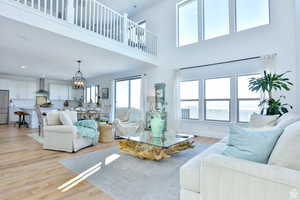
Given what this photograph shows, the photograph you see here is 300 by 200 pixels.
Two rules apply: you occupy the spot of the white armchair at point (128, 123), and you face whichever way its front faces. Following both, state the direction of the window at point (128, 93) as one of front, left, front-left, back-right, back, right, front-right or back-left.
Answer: back

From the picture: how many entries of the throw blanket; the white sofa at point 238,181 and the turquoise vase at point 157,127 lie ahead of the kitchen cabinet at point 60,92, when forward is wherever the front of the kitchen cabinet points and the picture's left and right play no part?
3

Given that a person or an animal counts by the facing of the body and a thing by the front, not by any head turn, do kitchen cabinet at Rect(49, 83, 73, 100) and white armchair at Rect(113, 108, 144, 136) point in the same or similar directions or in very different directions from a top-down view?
same or similar directions

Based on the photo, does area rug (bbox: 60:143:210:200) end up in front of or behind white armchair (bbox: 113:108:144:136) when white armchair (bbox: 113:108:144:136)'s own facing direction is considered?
in front

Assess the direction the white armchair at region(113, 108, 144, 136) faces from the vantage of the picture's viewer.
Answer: facing the viewer

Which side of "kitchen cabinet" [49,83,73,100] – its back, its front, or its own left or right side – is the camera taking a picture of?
front

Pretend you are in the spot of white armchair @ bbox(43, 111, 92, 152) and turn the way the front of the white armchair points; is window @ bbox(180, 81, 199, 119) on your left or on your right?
on your left

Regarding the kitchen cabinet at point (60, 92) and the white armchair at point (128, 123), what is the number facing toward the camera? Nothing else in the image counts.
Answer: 2

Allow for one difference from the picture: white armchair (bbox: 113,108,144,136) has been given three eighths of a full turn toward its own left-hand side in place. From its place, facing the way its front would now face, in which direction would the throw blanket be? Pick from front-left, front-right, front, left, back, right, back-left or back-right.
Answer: back

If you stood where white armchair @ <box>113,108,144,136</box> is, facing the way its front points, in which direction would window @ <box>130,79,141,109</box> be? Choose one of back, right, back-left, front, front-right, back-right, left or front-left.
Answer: back

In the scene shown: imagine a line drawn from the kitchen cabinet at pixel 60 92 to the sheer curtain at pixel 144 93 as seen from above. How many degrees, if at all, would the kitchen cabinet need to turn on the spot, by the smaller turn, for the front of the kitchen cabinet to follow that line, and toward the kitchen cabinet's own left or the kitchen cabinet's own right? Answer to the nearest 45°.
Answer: approximately 45° to the kitchen cabinet's own left

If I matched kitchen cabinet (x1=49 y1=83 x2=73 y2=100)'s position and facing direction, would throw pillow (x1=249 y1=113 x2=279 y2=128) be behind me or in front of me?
in front

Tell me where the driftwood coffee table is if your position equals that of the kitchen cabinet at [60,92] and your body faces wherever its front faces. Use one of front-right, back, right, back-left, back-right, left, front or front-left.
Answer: front

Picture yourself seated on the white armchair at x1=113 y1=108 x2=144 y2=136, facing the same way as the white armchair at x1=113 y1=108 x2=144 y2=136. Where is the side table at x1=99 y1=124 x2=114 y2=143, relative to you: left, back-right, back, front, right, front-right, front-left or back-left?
front-right

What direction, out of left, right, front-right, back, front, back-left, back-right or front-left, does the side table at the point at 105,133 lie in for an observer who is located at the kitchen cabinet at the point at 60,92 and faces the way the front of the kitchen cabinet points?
front

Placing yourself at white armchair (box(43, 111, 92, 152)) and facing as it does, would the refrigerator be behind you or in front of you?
behind
